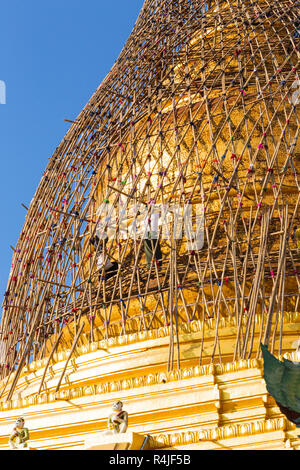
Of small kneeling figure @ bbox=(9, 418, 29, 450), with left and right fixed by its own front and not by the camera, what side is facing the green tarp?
left

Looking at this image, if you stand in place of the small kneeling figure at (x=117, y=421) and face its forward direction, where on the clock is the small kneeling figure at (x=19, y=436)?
the small kneeling figure at (x=19, y=436) is roughly at 3 o'clock from the small kneeling figure at (x=117, y=421).

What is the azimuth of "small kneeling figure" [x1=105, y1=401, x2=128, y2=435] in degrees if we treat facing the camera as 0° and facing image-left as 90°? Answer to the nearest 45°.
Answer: approximately 45°

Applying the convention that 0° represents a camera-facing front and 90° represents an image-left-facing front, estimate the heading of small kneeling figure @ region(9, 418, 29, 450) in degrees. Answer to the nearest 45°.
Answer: approximately 45°

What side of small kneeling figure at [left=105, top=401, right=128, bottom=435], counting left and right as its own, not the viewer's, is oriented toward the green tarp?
left
